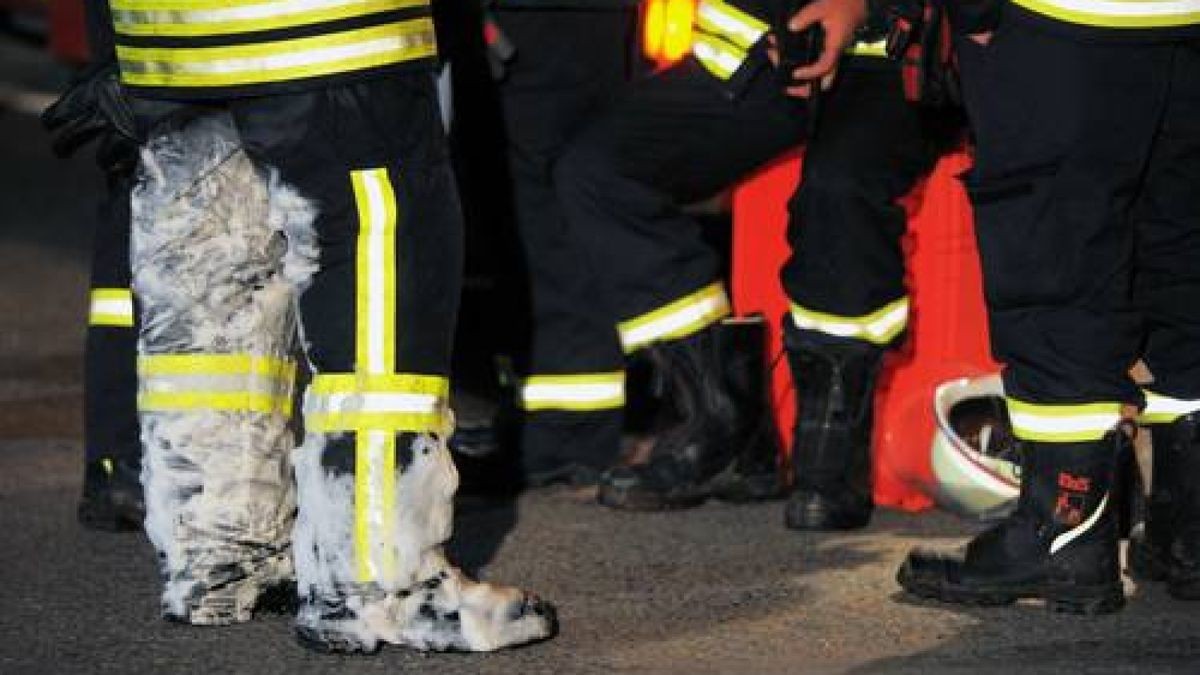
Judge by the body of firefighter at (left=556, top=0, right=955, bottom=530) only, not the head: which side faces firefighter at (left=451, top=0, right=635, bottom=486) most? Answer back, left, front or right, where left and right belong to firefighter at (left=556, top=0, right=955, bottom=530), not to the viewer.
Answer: right

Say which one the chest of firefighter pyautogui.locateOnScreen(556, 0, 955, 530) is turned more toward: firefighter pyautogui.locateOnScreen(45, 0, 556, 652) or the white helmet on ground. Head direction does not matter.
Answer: the firefighter

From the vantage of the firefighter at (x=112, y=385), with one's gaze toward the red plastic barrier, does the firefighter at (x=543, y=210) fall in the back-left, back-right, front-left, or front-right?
front-left

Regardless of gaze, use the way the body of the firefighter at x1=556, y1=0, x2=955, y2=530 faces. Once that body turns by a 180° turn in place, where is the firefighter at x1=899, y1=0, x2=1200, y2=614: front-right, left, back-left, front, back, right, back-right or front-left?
right

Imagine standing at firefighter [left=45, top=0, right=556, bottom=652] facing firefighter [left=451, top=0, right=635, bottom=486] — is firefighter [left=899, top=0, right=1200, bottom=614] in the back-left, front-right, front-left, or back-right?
front-right

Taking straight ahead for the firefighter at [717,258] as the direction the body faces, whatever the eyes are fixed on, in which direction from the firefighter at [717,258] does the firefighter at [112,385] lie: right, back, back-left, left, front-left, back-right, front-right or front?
front-right

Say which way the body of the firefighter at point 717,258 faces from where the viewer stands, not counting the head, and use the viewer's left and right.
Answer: facing the viewer and to the left of the viewer

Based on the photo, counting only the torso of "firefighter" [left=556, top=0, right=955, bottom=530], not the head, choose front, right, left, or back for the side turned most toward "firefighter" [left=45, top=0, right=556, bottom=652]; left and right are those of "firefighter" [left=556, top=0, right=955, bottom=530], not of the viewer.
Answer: front

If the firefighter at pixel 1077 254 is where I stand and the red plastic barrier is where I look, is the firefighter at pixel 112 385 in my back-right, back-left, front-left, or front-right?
front-left

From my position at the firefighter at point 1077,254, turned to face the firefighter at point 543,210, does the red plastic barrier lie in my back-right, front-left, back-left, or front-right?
front-right

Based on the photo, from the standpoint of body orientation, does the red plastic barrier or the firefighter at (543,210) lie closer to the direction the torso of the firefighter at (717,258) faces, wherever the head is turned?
the firefighter
